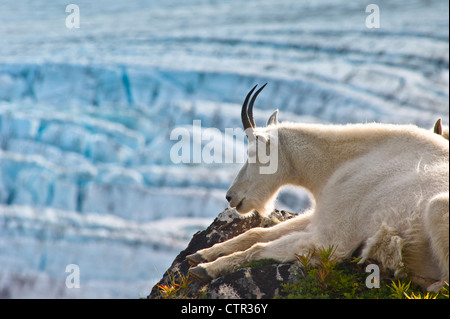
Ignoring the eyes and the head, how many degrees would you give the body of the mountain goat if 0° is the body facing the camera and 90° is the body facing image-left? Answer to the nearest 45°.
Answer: approximately 90°

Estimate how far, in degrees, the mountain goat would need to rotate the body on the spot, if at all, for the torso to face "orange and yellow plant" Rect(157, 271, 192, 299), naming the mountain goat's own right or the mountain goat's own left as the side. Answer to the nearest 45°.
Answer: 0° — it already faces it
